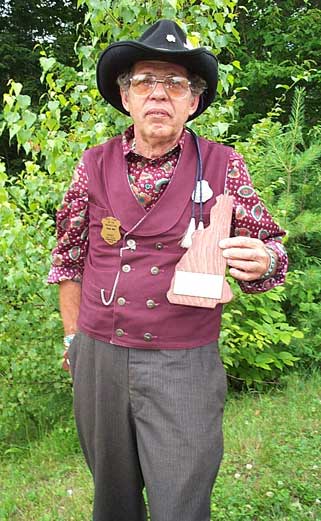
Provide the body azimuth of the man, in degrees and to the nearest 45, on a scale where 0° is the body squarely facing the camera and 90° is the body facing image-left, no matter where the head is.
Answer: approximately 0°
